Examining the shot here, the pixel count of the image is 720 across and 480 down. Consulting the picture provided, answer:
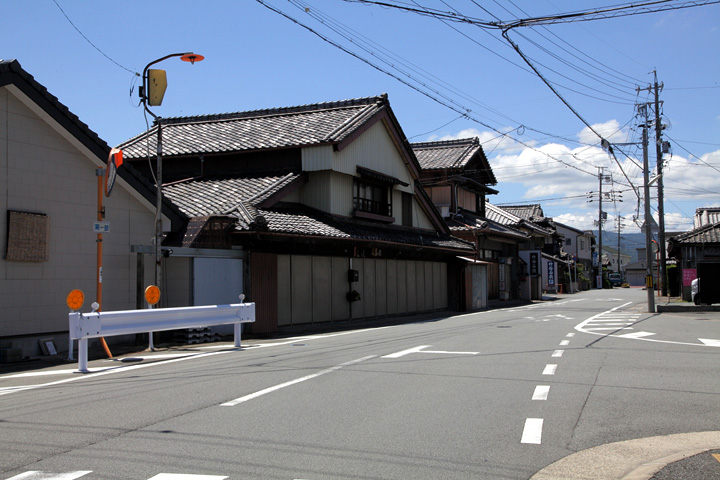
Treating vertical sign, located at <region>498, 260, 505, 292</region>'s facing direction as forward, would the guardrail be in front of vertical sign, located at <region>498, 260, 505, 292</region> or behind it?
in front

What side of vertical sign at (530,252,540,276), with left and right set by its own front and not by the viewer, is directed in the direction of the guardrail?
front

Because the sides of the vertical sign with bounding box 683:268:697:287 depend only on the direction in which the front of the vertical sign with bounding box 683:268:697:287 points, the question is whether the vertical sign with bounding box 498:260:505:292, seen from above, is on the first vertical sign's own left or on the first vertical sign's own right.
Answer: on the first vertical sign's own right

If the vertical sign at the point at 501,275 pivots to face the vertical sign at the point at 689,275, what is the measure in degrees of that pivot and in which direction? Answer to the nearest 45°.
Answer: approximately 45° to its left

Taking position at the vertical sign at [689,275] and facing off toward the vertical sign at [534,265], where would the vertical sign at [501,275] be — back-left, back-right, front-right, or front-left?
front-left

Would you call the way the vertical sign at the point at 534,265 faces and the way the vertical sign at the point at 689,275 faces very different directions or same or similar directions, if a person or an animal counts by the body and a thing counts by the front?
same or similar directions

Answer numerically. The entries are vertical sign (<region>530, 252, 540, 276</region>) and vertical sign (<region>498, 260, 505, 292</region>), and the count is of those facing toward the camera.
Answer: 2

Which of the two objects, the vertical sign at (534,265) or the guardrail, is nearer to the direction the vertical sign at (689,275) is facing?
the guardrail

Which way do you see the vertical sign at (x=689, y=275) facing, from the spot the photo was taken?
facing the viewer

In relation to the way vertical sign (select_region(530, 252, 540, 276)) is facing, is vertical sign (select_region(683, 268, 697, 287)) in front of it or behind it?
in front

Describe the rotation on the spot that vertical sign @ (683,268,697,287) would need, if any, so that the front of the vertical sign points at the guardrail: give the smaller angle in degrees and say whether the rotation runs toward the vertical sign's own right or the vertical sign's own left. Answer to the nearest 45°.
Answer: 0° — it already faces it
